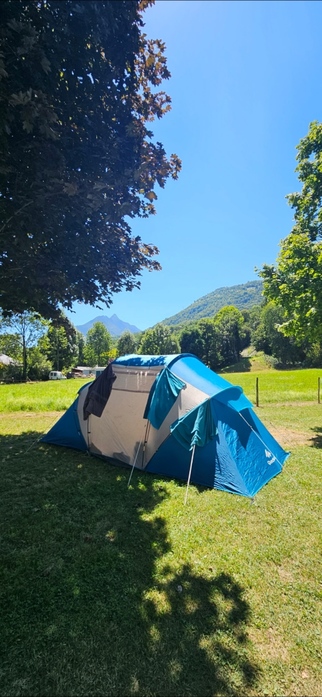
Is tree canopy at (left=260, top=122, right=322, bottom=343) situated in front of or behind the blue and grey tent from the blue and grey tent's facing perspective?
behind

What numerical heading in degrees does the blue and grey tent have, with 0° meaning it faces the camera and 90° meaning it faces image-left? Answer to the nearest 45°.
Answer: approximately 45°
